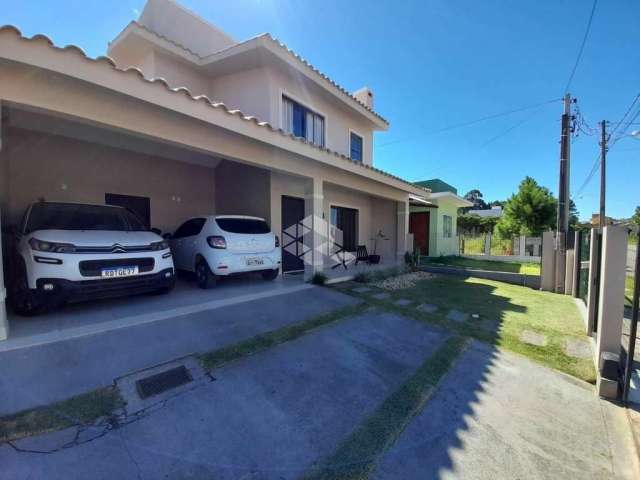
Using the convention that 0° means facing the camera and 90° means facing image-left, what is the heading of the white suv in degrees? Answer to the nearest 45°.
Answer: approximately 315°

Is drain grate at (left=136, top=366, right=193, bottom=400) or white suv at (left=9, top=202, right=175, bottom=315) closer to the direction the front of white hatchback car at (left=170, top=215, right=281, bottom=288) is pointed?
the white suv

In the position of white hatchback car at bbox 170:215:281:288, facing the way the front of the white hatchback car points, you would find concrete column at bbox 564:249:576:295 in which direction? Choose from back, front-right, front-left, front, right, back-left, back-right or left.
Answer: back-right

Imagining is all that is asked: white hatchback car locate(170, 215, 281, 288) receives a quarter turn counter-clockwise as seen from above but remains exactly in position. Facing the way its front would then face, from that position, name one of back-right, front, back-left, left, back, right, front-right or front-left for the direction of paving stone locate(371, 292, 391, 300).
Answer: back-left

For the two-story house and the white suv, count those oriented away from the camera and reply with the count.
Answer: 0

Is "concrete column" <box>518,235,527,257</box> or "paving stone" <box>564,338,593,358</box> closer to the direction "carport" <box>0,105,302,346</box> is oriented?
the paving stone

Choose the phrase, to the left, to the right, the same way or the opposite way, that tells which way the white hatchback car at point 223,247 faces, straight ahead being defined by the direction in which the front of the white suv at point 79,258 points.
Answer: the opposite way

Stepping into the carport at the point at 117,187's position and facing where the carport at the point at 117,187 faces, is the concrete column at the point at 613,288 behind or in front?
in front

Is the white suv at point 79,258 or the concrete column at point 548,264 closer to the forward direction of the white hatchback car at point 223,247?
the white suv

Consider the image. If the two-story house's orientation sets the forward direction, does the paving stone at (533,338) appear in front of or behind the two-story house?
in front

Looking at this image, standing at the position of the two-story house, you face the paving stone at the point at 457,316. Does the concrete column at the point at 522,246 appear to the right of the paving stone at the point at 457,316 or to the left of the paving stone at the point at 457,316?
left

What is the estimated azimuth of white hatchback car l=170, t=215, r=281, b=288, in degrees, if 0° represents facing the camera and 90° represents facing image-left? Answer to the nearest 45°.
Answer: approximately 135°

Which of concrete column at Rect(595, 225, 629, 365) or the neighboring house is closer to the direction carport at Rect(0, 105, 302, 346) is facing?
the concrete column
